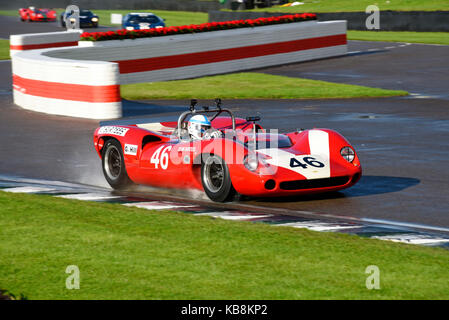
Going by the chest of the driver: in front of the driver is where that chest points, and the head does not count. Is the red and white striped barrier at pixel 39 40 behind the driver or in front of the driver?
behind

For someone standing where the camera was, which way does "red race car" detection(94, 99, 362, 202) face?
facing the viewer and to the right of the viewer

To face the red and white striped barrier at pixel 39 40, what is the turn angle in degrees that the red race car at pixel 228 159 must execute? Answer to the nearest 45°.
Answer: approximately 135° to its left

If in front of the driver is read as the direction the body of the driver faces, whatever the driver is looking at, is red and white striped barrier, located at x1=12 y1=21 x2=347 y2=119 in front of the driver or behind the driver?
behind

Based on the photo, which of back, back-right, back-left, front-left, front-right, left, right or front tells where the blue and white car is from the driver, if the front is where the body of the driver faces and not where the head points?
back-left

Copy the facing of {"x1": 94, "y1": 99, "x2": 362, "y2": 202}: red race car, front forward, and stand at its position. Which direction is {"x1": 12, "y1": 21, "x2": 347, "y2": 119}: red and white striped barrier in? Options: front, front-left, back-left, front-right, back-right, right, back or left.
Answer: back-left
